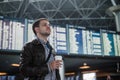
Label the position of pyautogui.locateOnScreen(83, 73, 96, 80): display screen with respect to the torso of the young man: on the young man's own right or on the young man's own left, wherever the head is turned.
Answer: on the young man's own left

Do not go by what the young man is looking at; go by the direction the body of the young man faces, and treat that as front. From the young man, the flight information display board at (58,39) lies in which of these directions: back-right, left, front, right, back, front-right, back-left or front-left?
back-left

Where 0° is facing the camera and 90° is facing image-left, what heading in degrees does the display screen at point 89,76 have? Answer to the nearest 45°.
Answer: approximately 0°
